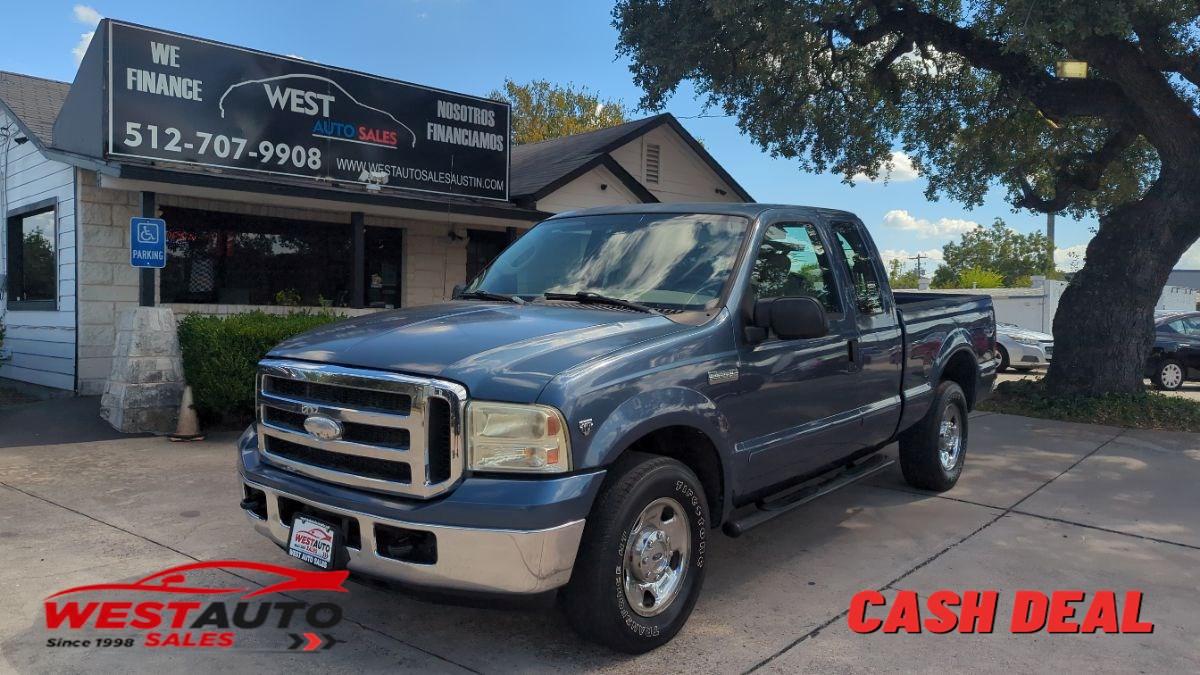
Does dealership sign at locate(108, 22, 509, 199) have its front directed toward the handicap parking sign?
no

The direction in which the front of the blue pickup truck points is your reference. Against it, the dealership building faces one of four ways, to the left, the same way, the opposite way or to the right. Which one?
to the left

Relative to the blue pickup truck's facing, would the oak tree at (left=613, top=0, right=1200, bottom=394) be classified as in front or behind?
behind

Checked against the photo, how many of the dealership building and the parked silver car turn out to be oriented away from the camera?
0

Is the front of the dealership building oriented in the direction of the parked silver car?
no

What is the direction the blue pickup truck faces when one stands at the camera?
facing the viewer and to the left of the viewer

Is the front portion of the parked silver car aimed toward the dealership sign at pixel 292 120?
no

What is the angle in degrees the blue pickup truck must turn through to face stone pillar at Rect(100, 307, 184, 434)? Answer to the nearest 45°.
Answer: approximately 90° to its right

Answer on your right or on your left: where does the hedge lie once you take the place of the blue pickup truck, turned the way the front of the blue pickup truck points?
on your right

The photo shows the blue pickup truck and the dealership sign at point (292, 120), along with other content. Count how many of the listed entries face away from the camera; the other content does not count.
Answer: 0

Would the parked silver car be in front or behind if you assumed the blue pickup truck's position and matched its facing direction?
behind
